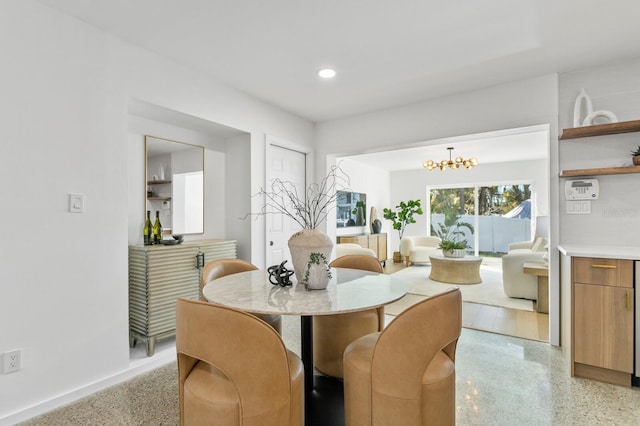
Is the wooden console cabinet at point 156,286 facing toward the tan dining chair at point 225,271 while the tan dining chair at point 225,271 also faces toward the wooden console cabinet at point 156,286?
no

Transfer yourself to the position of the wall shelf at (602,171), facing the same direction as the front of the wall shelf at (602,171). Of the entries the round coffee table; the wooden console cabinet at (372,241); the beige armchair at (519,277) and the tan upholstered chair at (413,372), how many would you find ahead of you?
1

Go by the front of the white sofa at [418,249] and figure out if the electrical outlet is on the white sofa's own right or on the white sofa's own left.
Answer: on the white sofa's own right

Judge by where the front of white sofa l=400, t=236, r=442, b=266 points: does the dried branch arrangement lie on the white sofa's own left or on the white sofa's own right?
on the white sofa's own right

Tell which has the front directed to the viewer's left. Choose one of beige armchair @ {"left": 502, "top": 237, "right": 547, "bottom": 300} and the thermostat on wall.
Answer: the beige armchair

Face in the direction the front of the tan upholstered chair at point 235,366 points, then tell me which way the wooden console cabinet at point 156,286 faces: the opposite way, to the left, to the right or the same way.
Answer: to the right

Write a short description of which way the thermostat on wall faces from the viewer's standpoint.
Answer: facing the viewer

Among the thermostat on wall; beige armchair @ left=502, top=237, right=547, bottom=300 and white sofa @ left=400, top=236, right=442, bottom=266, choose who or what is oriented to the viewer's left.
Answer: the beige armchair

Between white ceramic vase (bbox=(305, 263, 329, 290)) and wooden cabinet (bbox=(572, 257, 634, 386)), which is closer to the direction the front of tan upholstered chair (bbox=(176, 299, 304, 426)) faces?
the white ceramic vase

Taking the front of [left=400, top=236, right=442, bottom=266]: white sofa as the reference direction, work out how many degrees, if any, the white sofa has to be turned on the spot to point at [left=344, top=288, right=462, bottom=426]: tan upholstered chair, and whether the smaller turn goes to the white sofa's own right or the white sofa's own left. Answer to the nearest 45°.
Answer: approximately 45° to the white sofa's own right

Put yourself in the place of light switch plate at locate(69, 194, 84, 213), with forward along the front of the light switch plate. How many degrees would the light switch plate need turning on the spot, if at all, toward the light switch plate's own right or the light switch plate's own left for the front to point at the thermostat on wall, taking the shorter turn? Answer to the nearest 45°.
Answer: approximately 45° to the light switch plate's own left

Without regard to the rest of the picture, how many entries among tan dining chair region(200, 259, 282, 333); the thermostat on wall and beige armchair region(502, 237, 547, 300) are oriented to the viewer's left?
1

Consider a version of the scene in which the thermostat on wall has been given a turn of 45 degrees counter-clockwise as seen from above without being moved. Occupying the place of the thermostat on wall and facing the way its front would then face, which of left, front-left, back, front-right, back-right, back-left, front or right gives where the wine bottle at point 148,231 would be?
right

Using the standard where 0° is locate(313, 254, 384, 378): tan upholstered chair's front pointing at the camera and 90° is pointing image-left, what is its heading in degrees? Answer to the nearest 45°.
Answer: approximately 45°

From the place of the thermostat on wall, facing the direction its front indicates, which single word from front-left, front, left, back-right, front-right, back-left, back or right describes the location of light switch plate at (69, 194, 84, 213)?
front-right

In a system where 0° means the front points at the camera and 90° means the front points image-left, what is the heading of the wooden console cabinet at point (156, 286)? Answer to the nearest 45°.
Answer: approximately 315°

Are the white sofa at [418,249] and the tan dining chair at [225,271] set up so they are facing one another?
no

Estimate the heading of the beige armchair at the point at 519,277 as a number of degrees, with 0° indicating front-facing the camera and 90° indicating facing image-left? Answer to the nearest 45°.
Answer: approximately 90°

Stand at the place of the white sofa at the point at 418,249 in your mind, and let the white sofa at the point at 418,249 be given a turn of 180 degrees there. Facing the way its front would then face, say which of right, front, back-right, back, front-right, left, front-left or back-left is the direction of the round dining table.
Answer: back-left

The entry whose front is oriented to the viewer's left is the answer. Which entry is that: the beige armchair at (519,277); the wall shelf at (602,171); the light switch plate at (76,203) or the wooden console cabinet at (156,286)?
the beige armchair

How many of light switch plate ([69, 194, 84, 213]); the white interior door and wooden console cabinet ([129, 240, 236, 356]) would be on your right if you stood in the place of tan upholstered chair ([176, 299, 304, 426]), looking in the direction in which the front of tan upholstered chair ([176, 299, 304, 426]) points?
0
